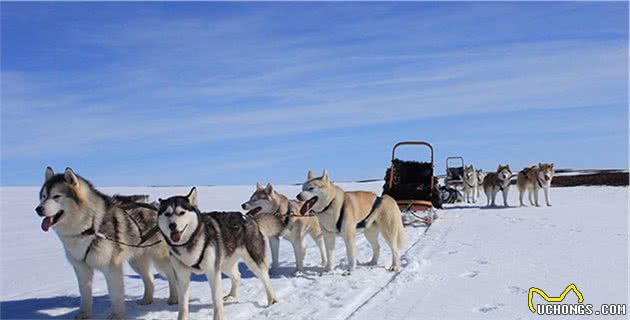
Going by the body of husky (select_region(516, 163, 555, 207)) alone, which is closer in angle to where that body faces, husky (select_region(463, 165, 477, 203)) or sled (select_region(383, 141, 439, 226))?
the sled

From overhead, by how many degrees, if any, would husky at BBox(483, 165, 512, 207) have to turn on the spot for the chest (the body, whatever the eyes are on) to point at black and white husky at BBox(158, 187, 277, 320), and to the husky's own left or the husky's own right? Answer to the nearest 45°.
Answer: approximately 45° to the husky's own right

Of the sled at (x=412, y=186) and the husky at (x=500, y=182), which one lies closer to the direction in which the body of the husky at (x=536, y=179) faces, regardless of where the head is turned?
the sled

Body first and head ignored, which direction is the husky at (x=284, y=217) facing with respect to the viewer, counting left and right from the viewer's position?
facing the viewer and to the left of the viewer

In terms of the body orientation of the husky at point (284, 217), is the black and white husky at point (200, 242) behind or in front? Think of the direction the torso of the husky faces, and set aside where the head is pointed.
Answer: in front

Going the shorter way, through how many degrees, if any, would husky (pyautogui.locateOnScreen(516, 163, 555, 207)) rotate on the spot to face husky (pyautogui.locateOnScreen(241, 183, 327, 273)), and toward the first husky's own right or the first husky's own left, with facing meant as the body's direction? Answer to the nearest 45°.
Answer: approximately 45° to the first husky's own right

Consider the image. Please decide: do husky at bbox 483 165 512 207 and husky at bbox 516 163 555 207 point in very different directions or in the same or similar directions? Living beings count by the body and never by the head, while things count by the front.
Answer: same or similar directions

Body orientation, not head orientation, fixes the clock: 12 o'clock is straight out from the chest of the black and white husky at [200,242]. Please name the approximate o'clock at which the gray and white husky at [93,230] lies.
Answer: The gray and white husky is roughly at 2 o'clock from the black and white husky.

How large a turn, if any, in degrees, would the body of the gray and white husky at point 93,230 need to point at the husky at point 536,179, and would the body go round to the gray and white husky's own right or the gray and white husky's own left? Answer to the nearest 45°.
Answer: approximately 180°

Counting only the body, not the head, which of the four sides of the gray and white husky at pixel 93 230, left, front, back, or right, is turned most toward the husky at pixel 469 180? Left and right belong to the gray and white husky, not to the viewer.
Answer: back

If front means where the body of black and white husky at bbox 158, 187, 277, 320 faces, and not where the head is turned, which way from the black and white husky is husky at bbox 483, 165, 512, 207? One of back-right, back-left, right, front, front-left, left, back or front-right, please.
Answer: back

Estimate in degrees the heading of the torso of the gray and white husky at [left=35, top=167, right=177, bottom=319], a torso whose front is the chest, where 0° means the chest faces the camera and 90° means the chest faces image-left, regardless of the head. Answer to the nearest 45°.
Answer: approximately 45°
